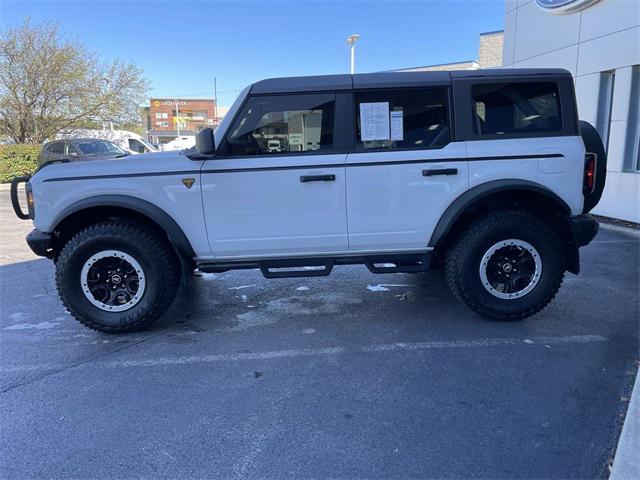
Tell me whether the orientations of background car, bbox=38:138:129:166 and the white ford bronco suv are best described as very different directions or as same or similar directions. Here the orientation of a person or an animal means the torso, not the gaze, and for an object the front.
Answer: very different directions

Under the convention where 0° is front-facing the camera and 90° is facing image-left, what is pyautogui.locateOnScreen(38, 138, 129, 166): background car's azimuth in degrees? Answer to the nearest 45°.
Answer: approximately 315°

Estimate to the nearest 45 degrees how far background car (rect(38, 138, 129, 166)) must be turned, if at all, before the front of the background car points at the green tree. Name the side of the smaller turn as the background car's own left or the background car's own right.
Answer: approximately 135° to the background car's own left

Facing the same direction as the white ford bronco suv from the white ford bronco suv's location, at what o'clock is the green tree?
The green tree is roughly at 2 o'clock from the white ford bronco suv.

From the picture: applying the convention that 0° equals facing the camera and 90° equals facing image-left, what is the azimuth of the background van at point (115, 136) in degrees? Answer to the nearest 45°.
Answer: approximately 270°

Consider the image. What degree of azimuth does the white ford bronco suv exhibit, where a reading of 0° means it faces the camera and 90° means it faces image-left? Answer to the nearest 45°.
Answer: approximately 90°

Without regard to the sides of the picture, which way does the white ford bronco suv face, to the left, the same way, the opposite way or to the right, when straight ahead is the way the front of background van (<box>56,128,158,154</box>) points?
the opposite way

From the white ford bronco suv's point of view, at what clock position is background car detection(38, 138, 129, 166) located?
The background car is roughly at 2 o'clock from the white ford bronco suv.

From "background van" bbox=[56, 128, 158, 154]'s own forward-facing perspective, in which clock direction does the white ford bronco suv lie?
The white ford bronco suv is roughly at 3 o'clock from the background van.

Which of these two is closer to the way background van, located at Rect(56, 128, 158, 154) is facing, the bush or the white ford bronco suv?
the white ford bronco suv

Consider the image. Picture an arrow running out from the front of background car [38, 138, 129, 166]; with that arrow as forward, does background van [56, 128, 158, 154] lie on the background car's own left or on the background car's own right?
on the background car's own left
